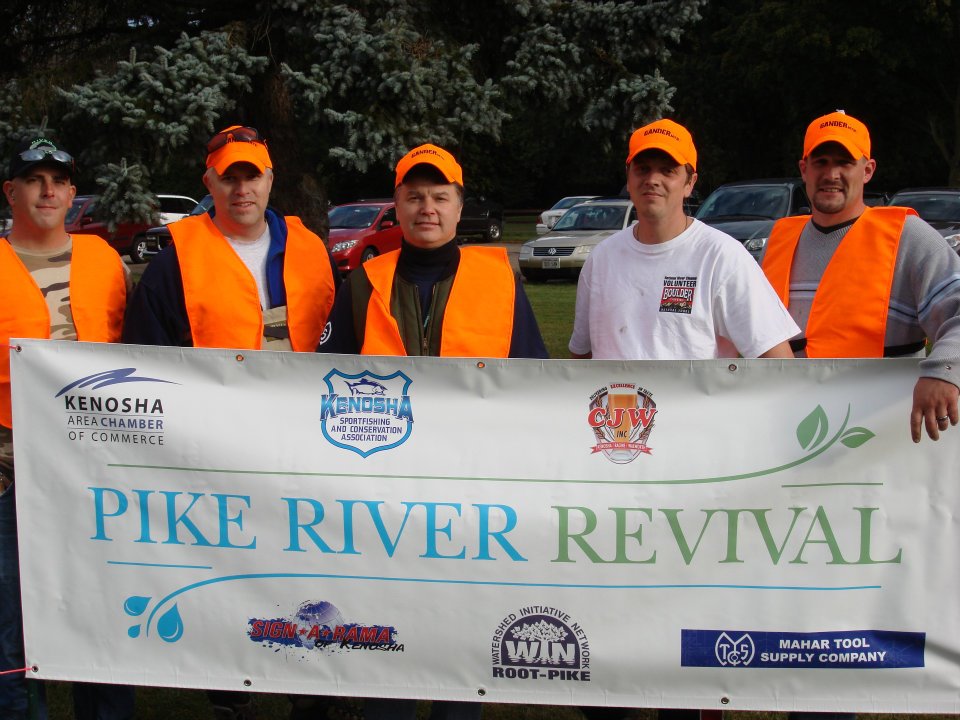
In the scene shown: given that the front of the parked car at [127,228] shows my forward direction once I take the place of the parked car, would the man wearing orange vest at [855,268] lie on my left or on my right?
on my left

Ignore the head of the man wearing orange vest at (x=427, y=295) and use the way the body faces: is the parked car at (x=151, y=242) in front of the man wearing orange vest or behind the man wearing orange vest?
behind

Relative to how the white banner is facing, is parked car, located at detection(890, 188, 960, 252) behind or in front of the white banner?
behind

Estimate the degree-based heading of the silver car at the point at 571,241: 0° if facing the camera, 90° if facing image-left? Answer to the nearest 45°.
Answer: approximately 45°

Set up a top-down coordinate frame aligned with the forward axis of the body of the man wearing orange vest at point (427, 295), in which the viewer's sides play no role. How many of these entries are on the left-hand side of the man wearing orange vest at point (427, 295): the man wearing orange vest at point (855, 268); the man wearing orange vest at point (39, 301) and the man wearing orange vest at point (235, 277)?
1

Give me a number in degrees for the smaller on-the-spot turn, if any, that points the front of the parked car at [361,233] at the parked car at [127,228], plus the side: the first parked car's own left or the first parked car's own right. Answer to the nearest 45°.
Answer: approximately 90° to the first parked car's own right

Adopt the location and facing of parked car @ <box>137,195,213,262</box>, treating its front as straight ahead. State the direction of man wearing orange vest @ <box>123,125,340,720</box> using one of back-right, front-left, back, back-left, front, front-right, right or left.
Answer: front-left

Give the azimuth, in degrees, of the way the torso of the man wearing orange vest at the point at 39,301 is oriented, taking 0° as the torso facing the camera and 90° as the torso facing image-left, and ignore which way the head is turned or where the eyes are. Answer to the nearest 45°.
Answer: approximately 0°

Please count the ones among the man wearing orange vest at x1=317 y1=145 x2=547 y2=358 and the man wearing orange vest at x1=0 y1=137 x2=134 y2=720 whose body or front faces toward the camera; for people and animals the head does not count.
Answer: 2

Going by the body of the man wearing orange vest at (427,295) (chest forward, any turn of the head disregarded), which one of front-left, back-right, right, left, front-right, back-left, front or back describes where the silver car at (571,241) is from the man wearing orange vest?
back

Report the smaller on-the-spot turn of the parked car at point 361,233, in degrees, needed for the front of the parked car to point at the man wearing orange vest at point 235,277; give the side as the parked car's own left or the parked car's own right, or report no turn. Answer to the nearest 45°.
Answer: approximately 45° to the parked car's own left

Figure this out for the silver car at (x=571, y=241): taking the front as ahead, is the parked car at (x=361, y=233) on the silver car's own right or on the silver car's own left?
on the silver car's own right
